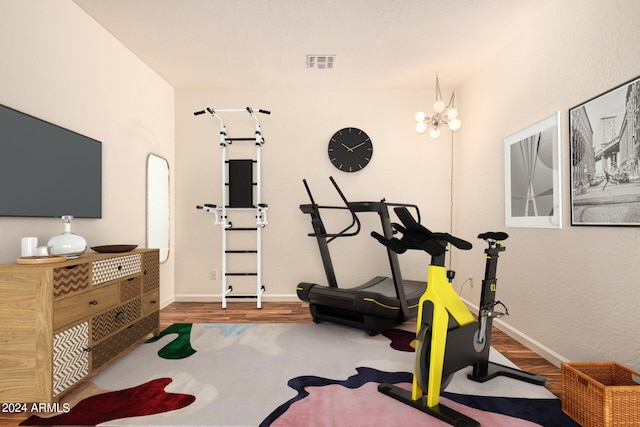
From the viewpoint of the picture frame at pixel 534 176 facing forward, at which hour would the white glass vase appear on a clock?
The white glass vase is roughly at 12 o'clock from the picture frame.

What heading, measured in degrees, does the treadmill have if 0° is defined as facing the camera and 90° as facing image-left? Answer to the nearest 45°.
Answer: approximately 45°

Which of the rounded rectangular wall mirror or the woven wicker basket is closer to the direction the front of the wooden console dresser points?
the woven wicker basket

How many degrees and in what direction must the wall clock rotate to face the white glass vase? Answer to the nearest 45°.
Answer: approximately 45° to its right

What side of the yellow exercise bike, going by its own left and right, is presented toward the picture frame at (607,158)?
back

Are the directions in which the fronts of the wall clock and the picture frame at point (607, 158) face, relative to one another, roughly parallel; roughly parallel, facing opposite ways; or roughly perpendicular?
roughly perpendicular

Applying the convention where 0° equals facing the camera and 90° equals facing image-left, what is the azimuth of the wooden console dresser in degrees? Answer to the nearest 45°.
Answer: approximately 315°
